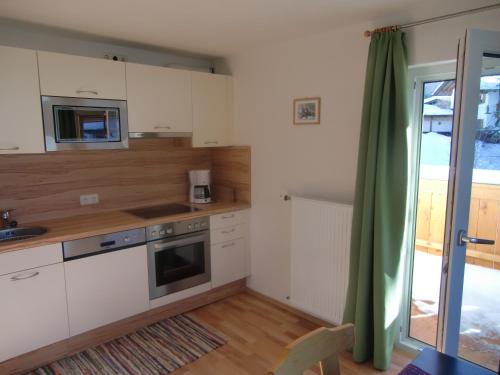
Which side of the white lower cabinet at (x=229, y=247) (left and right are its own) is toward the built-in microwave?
right

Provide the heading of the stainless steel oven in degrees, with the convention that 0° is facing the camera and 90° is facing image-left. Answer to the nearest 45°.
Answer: approximately 315°

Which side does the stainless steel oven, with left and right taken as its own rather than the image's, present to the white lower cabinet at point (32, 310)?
right

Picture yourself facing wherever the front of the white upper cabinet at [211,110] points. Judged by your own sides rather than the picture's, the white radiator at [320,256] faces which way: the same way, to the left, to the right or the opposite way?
to the right

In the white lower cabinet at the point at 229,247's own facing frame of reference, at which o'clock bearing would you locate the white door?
The white door is roughly at 12 o'clock from the white lower cabinet.

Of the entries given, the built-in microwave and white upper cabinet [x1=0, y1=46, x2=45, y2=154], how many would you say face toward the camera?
2

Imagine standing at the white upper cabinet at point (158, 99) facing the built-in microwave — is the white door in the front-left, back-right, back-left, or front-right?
back-left

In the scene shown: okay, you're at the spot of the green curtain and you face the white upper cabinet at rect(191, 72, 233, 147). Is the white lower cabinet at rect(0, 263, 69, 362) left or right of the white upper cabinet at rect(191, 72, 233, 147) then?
left

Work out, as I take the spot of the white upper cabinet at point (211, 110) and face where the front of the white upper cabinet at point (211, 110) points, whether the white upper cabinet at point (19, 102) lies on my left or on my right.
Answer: on my right

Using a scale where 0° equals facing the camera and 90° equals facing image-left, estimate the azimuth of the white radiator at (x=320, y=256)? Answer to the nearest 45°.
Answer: approximately 45°

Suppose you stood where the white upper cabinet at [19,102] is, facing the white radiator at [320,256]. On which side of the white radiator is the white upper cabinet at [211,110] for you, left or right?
left
